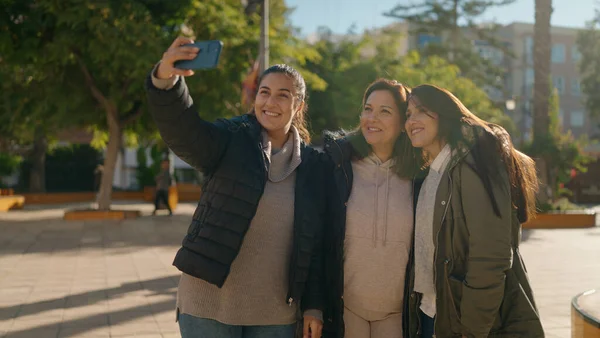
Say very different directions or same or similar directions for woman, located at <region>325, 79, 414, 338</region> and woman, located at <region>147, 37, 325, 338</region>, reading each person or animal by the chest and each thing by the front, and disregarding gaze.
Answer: same or similar directions

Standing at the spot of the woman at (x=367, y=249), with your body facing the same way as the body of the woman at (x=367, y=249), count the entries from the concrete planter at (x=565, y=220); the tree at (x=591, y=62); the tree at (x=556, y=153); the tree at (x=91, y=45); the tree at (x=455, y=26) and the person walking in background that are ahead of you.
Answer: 0

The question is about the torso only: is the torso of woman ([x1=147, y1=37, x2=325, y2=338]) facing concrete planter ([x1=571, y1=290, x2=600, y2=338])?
no

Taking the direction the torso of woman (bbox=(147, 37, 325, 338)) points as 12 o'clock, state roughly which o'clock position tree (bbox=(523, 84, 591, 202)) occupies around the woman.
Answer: The tree is roughly at 7 o'clock from the woman.

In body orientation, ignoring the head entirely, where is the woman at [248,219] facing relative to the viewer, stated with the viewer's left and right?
facing the viewer

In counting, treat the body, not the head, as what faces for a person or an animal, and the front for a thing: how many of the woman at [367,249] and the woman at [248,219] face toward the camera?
2

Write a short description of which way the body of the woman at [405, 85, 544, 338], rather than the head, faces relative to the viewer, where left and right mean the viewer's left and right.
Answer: facing the viewer and to the left of the viewer

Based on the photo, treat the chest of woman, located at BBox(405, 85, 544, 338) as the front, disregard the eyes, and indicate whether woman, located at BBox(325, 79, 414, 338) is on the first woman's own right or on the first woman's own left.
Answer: on the first woman's own right

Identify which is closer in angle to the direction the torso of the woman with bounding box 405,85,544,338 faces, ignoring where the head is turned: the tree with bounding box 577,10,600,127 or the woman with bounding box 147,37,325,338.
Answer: the woman

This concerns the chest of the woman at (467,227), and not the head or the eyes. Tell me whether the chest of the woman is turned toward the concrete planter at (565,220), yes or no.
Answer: no

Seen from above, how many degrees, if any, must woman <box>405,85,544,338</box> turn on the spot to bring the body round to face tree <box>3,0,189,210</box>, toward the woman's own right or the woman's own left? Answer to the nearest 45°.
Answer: approximately 90° to the woman's own right

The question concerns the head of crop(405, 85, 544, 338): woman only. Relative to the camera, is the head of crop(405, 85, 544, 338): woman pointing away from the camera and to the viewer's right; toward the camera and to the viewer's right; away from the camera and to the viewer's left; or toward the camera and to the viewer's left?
toward the camera and to the viewer's left

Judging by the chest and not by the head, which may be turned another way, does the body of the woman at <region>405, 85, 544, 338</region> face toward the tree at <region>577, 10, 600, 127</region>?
no

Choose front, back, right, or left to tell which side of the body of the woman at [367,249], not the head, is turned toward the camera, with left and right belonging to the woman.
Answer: front

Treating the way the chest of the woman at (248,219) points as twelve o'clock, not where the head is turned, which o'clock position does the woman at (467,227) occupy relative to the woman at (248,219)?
the woman at (467,227) is roughly at 9 o'clock from the woman at (248,219).

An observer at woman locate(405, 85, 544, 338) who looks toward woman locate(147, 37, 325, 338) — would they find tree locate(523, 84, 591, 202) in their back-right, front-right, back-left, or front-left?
back-right

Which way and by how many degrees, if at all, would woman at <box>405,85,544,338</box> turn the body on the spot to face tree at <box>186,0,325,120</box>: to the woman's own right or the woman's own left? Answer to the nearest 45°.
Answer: approximately 90° to the woman's own right

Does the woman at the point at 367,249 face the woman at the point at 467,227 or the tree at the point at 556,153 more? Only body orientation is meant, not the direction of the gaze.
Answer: the woman

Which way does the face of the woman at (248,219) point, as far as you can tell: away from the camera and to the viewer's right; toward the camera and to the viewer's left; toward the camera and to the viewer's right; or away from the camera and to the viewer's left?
toward the camera and to the viewer's left
